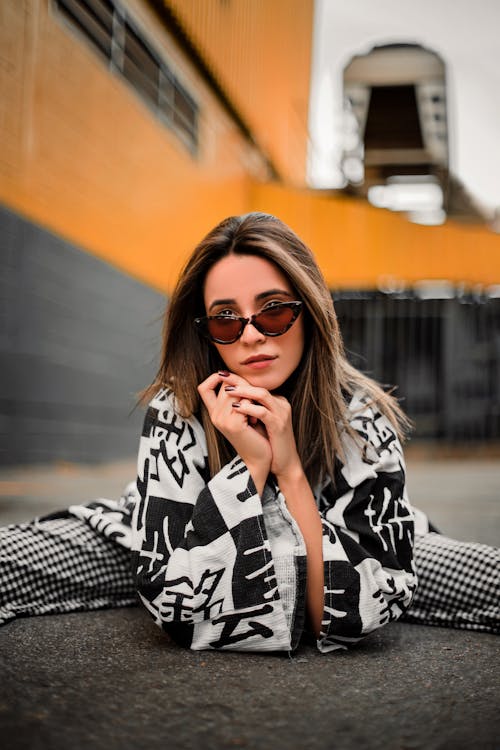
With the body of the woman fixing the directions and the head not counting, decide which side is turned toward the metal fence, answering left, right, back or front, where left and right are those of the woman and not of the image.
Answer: back

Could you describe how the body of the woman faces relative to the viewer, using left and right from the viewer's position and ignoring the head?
facing the viewer
